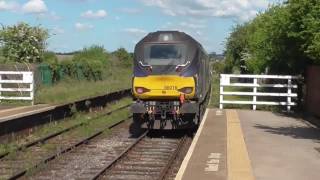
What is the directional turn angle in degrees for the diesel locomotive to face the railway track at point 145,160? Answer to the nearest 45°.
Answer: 0° — it already faces it

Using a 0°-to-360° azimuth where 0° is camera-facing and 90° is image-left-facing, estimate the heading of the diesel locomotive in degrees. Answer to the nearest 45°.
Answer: approximately 0°

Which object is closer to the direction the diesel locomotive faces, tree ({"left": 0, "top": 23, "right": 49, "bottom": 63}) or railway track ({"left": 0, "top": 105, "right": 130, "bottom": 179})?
the railway track

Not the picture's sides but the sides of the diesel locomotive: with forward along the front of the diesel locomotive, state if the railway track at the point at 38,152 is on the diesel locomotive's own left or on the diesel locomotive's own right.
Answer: on the diesel locomotive's own right

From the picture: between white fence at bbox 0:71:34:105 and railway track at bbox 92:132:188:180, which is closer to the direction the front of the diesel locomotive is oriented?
the railway track
